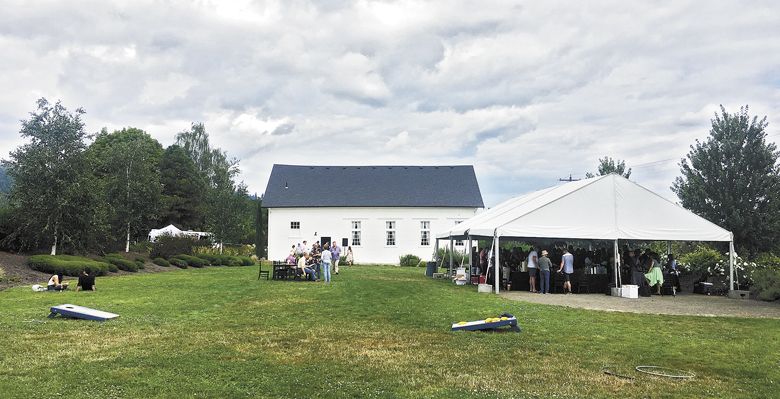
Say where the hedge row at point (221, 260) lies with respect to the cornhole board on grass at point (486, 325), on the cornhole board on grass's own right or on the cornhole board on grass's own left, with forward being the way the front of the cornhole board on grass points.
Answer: on the cornhole board on grass's own right

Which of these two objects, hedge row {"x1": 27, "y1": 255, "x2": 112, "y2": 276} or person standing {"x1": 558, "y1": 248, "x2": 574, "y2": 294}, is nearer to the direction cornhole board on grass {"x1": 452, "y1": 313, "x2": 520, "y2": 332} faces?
the hedge row

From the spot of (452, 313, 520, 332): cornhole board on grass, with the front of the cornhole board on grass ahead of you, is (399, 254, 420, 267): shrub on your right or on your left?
on your right

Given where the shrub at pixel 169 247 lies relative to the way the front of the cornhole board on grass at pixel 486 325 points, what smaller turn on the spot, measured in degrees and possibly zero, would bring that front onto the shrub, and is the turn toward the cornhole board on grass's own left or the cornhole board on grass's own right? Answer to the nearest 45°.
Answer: approximately 45° to the cornhole board on grass's own right

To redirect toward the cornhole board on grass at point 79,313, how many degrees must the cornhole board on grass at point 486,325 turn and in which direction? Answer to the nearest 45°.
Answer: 0° — it already faces it

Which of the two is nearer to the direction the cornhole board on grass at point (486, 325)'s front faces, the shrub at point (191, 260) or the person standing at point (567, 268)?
the shrub

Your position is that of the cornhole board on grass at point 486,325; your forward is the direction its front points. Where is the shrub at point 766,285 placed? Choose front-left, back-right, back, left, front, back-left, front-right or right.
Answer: back-right

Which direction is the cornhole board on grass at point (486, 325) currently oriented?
to the viewer's left
